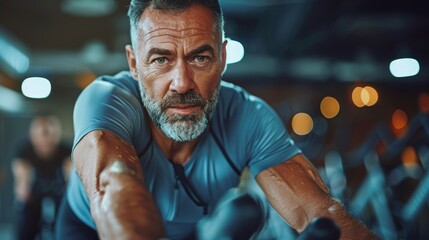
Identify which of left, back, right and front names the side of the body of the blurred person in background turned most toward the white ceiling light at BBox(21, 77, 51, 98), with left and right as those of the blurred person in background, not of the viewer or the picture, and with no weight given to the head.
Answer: back

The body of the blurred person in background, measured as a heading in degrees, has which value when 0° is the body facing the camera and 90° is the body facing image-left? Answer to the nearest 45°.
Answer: approximately 0°

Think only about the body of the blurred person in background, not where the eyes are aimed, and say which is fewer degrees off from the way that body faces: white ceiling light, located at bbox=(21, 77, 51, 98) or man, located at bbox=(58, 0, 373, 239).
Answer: the man

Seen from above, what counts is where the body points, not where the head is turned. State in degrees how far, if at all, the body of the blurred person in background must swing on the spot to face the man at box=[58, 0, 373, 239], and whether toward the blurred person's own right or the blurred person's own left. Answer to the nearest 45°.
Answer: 0° — they already face them
